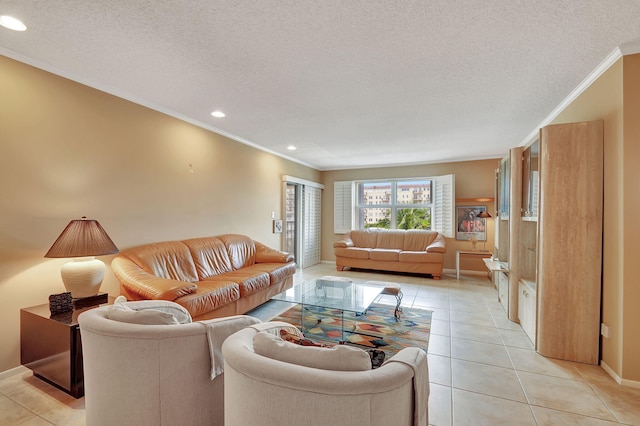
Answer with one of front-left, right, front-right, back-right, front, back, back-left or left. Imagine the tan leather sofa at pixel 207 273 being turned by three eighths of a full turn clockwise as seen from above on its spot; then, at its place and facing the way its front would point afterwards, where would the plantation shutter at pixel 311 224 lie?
back-right

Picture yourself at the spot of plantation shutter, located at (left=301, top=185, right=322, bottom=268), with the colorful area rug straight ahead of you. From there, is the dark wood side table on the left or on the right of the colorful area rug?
right

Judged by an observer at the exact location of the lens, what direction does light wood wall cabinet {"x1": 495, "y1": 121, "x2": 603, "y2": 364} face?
facing to the left of the viewer

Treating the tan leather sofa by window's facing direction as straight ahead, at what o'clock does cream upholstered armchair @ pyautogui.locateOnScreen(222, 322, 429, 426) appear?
The cream upholstered armchair is roughly at 12 o'clock from the tan leather sofa by window.

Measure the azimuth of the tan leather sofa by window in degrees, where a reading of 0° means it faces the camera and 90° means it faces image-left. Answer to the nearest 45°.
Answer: approximately 0°

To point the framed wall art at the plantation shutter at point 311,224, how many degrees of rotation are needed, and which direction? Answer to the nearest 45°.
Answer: approximately 90° to its right

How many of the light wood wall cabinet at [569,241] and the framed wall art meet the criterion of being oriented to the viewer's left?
1

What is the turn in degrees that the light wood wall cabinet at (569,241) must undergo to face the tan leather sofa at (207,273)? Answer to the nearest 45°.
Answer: approximately 45° to its left

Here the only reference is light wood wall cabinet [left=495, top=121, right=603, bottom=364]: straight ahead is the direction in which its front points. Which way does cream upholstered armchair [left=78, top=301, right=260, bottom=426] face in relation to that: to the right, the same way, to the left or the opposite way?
to the right

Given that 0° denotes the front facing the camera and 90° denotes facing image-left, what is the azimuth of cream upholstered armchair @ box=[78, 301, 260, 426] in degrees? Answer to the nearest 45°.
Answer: approximately 225°

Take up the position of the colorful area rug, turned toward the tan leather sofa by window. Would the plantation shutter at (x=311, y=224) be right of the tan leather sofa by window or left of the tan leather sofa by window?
left

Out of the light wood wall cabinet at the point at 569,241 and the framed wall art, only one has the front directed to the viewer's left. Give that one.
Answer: the light wood wall cabinet

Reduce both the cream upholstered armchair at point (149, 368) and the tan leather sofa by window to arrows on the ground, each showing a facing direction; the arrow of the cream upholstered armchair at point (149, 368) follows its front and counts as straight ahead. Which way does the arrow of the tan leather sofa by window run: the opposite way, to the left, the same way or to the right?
the opposite way

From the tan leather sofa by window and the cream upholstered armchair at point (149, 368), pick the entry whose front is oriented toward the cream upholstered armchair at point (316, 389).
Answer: the tan leather sofa by window

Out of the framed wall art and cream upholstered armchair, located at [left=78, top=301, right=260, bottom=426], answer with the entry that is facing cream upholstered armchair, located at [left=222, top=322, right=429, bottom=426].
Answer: the framed wall art
